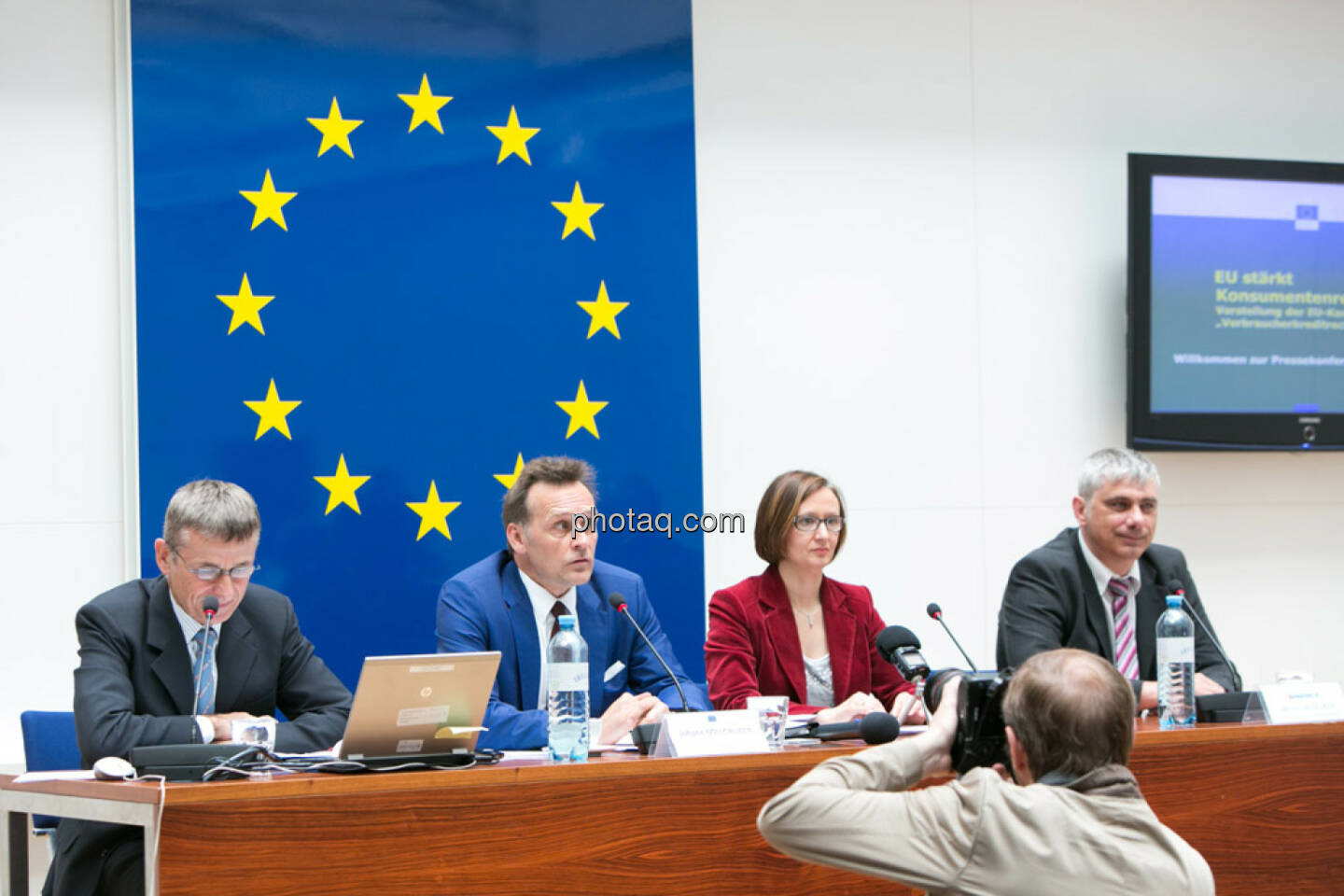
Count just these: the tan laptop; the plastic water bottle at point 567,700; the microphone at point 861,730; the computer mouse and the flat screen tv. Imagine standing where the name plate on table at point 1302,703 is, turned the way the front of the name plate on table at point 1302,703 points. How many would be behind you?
1

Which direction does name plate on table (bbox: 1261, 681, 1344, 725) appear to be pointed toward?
toward the camera

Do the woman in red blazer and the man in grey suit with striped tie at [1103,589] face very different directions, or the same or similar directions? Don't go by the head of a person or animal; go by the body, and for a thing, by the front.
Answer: same or similar directions

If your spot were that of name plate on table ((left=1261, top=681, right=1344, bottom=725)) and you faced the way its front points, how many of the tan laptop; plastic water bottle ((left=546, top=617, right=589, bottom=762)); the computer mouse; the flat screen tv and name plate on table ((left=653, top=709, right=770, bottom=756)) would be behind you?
1

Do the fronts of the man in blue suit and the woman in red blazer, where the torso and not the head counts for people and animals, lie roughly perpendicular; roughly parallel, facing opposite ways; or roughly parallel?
roughly parallel

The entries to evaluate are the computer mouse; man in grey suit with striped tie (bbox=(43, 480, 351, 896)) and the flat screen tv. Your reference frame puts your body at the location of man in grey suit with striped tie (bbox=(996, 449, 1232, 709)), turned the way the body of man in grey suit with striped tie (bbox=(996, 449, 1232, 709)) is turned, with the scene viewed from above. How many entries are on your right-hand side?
2

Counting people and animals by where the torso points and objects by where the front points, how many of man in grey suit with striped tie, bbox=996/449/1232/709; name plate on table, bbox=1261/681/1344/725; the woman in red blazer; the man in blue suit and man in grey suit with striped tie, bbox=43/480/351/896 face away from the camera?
0

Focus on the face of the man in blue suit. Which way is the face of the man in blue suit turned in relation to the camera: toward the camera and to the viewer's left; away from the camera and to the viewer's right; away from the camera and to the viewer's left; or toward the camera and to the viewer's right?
toward the camera and to the viewer's right

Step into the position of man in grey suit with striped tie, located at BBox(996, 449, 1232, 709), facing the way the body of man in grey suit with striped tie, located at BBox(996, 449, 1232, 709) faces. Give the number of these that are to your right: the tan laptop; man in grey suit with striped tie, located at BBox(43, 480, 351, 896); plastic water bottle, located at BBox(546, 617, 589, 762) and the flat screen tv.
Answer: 3

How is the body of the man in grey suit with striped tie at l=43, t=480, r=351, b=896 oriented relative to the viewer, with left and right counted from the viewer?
facing the viewer and to the right of the viewer

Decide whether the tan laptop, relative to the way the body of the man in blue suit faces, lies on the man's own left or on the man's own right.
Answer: on the man's own right

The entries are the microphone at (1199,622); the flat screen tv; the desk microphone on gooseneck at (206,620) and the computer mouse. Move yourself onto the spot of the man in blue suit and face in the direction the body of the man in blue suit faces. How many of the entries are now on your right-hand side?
2
